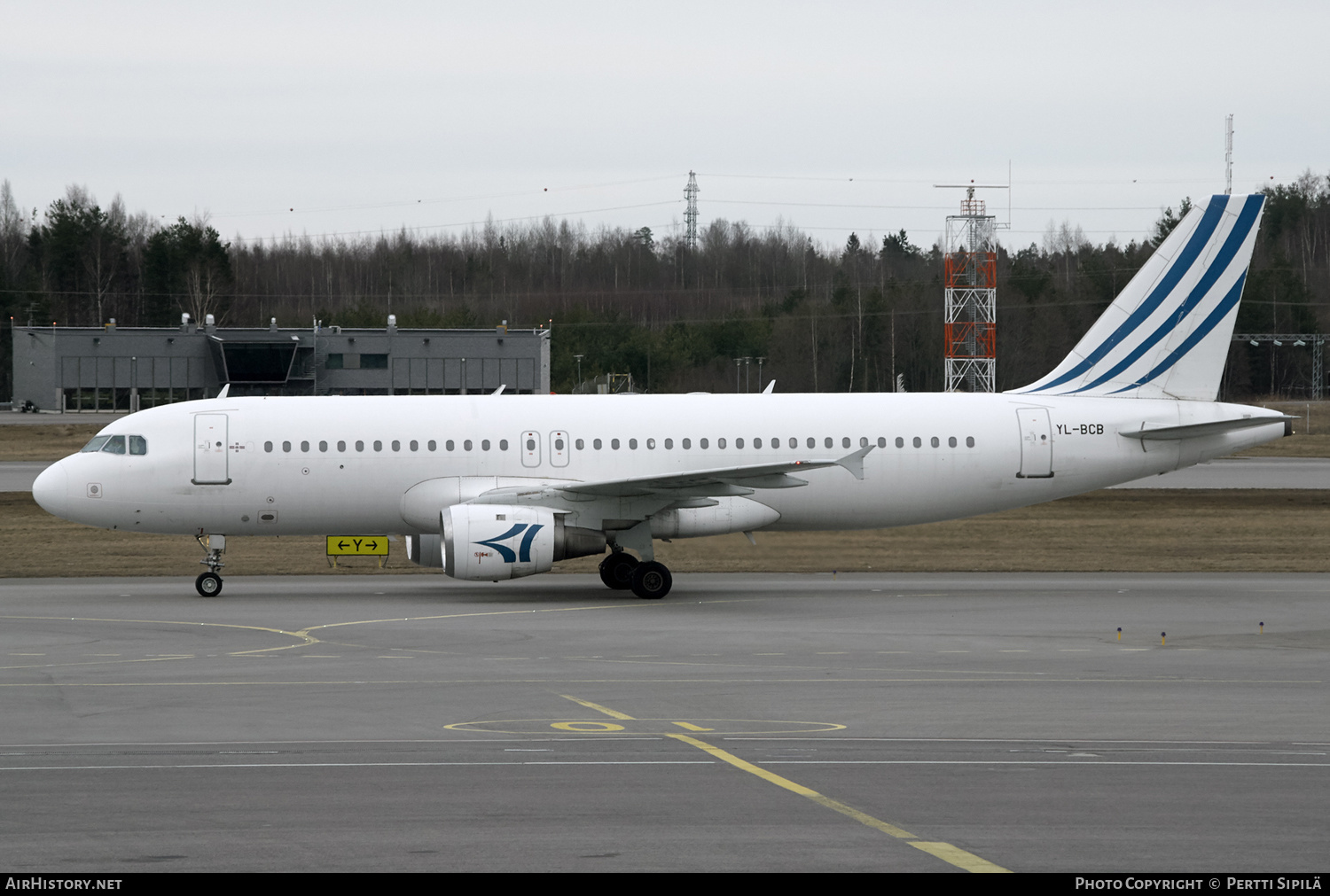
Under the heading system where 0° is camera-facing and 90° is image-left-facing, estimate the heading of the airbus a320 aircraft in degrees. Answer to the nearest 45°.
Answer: approximately 90°
